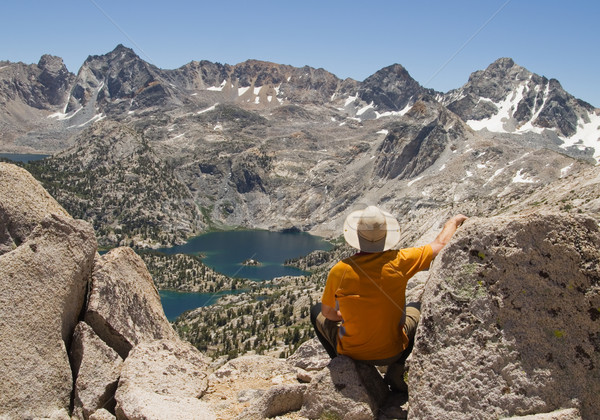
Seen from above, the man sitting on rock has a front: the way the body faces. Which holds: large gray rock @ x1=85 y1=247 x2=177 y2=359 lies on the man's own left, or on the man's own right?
on the man's own left

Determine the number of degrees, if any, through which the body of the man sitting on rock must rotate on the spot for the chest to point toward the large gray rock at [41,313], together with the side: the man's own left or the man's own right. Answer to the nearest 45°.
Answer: approximately 90° to the man's own left

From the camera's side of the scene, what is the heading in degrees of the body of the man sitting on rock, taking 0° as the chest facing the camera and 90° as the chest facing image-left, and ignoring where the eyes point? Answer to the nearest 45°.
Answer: approximately 180°

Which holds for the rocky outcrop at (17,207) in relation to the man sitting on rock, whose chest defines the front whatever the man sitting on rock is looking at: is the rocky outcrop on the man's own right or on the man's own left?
on the man's own left

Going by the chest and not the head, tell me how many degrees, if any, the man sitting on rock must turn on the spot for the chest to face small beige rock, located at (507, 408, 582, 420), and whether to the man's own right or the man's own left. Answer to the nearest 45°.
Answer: approximately 135° to the man's own right

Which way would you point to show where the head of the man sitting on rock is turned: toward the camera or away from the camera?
away from the camera

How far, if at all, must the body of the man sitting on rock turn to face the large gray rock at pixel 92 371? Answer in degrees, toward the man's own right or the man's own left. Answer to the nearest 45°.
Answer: approximately 90° to the man's own left
